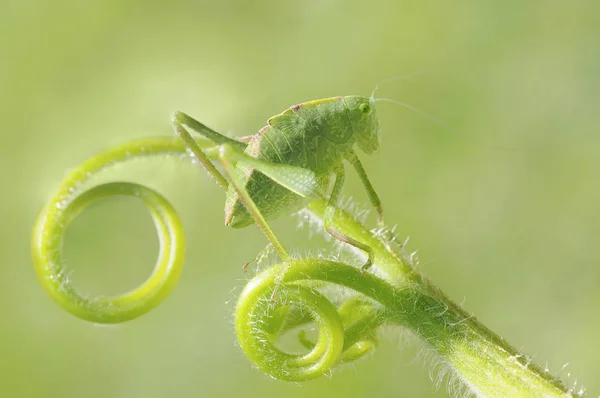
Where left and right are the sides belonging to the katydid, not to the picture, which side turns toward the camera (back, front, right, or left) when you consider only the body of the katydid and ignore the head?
right
